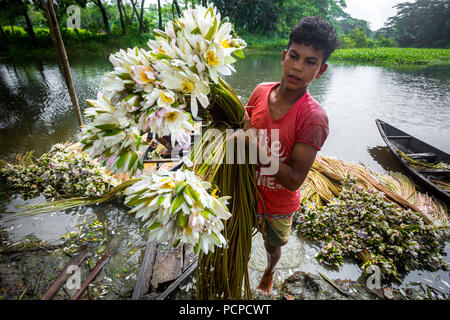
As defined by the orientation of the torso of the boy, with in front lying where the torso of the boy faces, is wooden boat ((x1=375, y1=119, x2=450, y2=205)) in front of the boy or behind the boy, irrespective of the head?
behind

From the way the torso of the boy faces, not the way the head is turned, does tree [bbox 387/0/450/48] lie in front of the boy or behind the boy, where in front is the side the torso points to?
behind

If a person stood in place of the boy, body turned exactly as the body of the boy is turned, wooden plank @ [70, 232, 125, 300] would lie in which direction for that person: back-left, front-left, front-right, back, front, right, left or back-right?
front-right

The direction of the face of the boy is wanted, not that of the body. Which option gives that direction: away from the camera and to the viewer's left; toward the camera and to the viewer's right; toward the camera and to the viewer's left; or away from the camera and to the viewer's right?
toward the camera and to the viewer's left

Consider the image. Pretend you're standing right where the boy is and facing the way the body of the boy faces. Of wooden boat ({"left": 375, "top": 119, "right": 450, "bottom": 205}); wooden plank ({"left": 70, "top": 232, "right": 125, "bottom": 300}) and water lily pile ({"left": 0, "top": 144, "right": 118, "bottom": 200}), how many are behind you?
1

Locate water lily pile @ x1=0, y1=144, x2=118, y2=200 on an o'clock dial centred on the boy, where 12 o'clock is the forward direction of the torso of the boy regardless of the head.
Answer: The water lily pile is roughly at 2 o'clock from the boy.

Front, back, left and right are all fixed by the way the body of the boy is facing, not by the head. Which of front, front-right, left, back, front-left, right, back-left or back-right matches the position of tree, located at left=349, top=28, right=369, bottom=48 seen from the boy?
back-right
